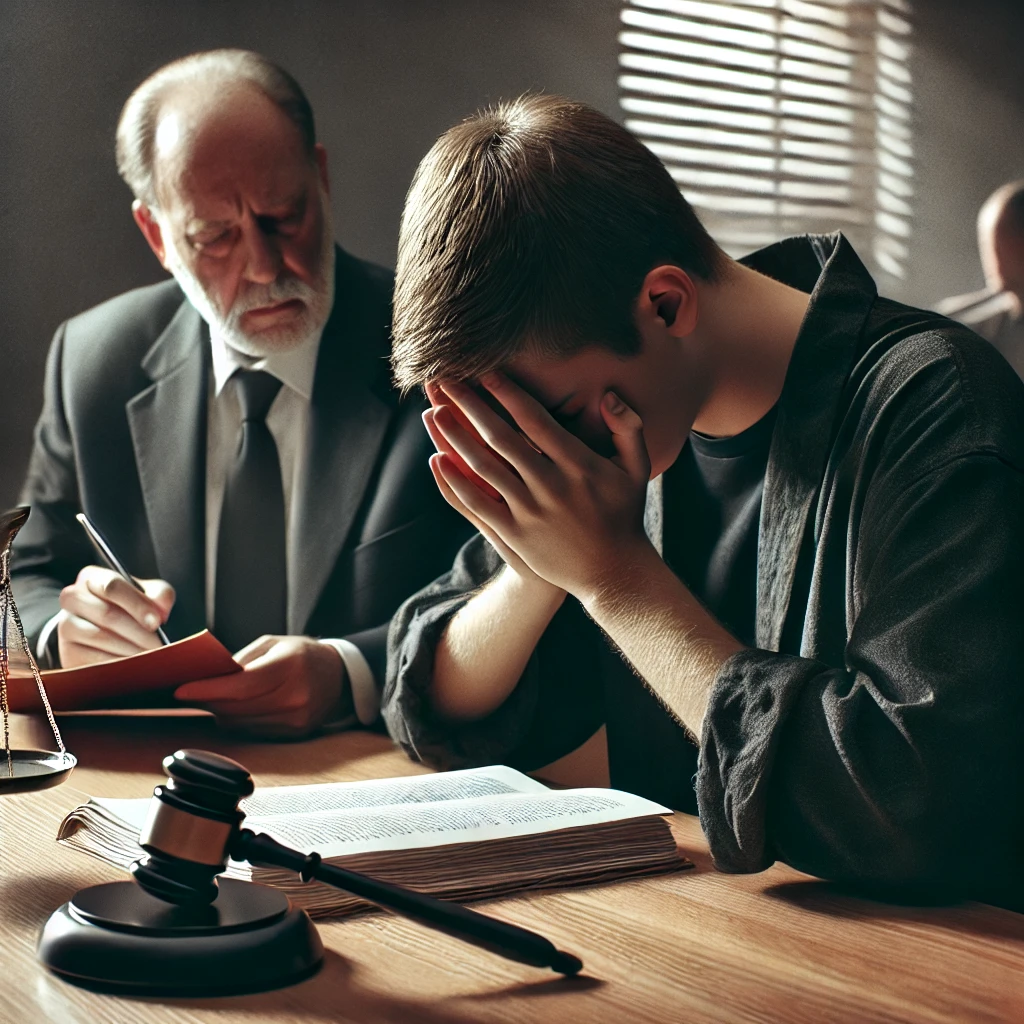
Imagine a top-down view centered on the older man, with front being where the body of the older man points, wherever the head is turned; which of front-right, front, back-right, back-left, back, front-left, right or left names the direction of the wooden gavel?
front

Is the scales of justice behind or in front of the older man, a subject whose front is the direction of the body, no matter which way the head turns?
in front

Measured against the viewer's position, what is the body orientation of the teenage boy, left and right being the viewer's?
facing the viewer and to the left of the viewer

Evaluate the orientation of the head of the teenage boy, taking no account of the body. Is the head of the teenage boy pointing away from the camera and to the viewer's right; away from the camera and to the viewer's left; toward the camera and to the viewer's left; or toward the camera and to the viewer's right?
toward the camera and to the viewer's left

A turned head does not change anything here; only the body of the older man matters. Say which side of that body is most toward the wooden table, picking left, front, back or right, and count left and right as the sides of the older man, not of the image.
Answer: front

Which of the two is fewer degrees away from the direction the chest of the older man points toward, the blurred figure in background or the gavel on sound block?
the gavel on sound block

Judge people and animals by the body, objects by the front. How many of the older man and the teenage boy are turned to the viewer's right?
0

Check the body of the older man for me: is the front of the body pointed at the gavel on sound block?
yes

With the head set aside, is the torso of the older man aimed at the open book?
yes

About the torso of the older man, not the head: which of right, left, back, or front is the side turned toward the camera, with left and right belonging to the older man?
front
